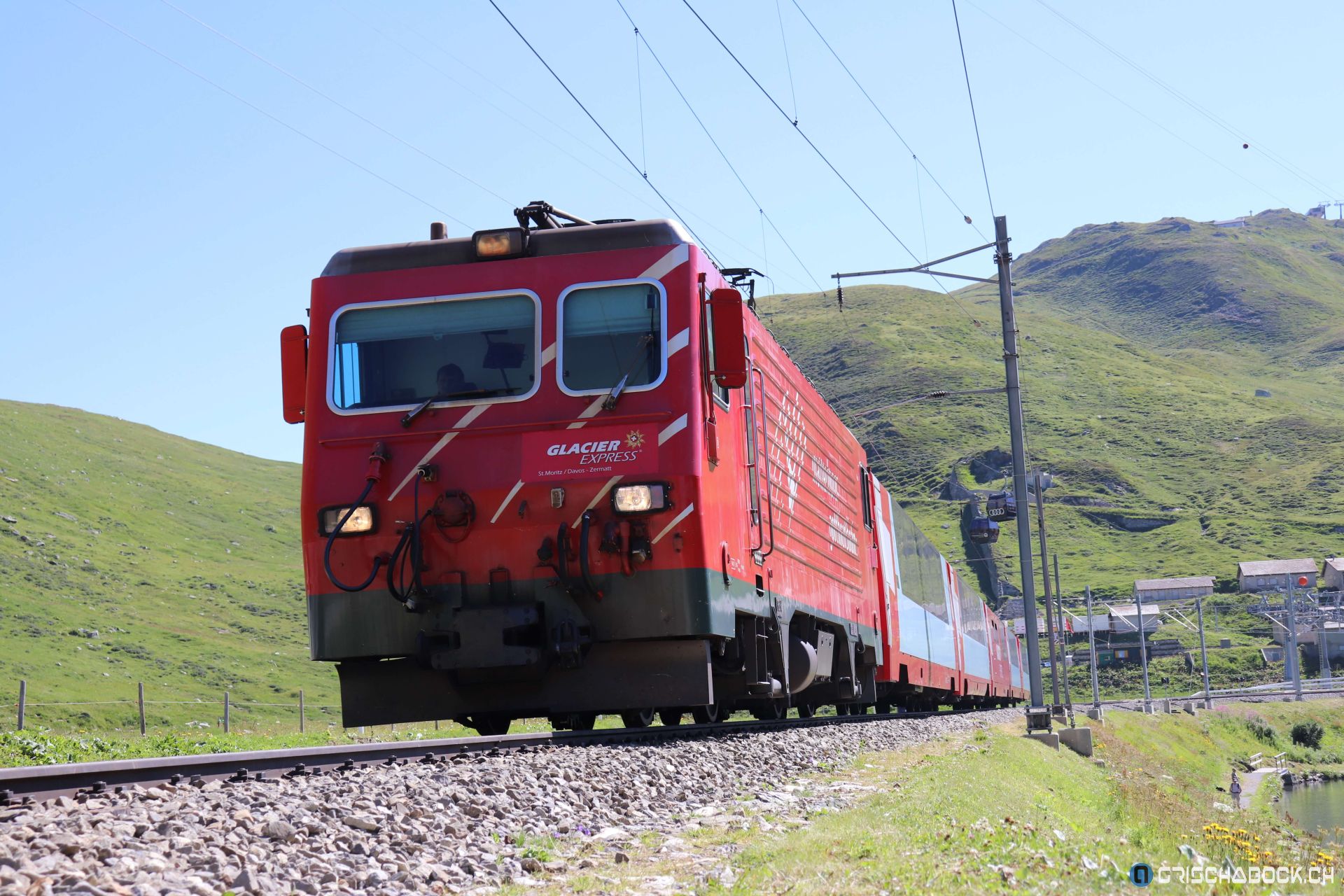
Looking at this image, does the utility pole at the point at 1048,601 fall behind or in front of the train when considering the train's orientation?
behind

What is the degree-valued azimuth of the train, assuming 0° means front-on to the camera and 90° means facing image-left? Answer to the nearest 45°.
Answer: approximately 0°

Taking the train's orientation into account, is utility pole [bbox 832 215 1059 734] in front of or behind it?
behind
